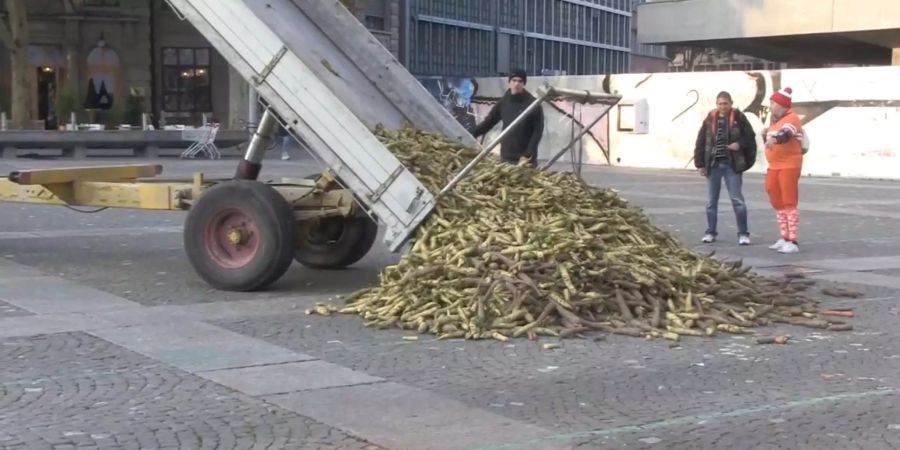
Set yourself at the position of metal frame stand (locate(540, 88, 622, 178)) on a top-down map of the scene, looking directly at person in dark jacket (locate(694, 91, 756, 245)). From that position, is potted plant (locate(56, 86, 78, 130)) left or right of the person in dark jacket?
left

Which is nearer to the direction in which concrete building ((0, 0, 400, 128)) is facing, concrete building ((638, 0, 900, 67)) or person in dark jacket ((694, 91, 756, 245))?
the person in dark jacket

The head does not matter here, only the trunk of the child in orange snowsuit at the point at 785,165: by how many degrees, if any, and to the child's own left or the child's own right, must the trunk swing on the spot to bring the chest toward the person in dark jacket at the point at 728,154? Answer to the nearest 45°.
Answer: approximately 45° to the child's own right

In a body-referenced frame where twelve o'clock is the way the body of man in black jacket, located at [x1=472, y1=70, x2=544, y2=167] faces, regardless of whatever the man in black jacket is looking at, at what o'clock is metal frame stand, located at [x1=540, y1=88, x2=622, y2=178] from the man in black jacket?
The metal frame stand is roughly at 10 o'clock from the man in black jacket.

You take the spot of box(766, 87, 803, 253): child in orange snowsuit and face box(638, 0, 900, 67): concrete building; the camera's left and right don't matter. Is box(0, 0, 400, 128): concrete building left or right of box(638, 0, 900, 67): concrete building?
left
